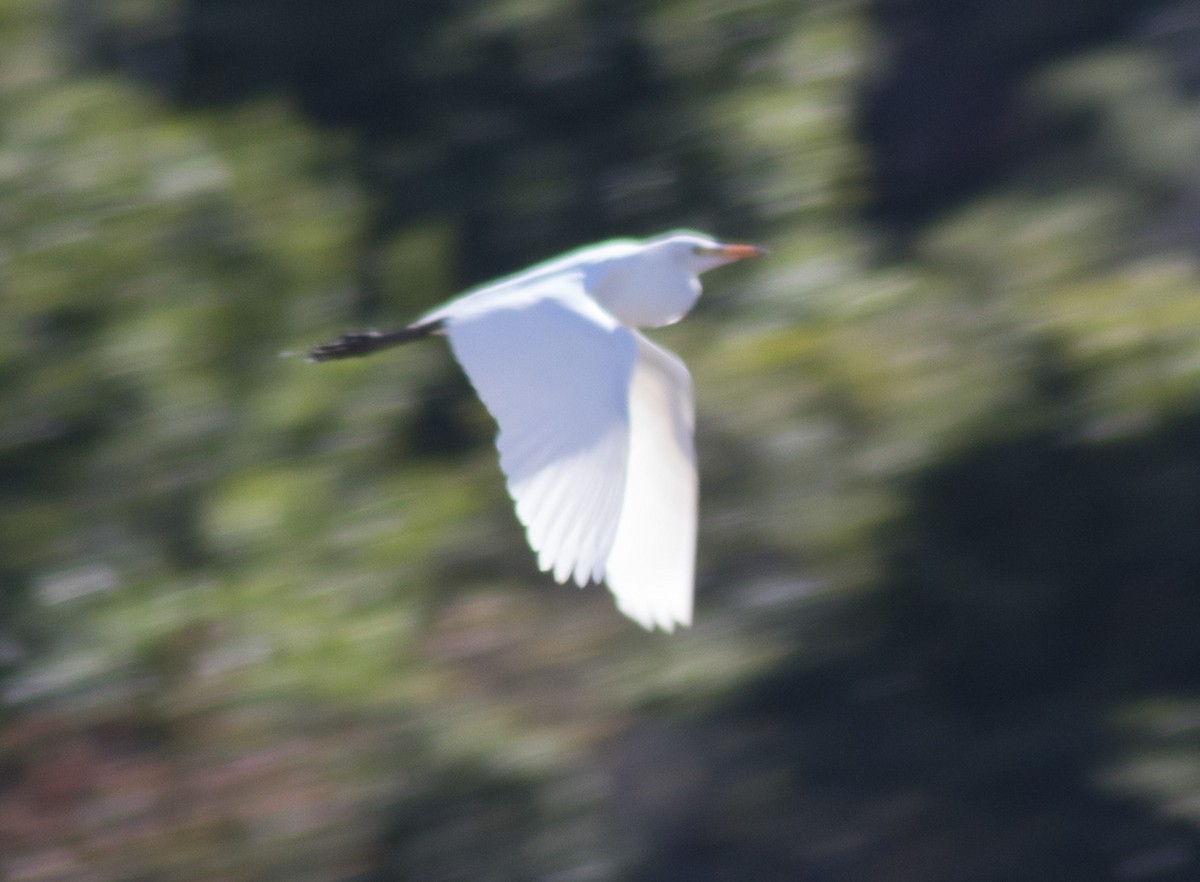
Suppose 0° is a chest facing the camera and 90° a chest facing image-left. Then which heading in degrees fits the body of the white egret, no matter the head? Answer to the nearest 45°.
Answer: approximately 270°
